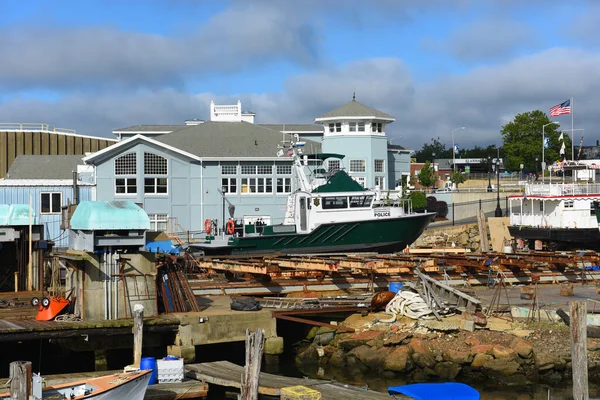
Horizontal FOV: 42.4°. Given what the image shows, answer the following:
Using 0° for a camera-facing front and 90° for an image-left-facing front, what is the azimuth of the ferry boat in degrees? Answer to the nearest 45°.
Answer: approximately 270°

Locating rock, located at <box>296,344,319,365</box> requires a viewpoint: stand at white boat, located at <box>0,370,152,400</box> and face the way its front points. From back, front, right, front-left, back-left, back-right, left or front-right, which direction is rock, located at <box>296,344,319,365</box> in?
front-left

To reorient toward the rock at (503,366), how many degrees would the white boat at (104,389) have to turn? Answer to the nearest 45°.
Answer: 0° — it already faces it

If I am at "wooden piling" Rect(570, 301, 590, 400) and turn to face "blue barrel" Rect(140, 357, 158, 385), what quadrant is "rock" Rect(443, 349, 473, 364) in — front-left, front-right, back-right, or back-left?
front-right

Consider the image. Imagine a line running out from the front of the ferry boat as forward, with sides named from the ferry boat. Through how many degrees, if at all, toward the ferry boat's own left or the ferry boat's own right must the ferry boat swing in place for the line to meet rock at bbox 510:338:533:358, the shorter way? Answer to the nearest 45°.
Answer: approximately 90° to the ferry boat's own right

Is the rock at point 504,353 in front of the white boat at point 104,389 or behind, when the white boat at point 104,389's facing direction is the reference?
in front

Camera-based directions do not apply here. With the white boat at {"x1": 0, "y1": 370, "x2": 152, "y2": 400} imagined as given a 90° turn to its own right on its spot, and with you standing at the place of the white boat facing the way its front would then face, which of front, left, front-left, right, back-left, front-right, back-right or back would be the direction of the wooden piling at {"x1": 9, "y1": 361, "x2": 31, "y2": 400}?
front-right

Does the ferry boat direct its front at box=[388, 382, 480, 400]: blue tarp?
no

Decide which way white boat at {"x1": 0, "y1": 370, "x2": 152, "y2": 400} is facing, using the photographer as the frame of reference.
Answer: facing to the right of the viewer

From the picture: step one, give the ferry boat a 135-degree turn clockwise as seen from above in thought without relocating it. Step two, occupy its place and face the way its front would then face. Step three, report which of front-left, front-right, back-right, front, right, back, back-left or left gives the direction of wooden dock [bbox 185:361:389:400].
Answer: front-left

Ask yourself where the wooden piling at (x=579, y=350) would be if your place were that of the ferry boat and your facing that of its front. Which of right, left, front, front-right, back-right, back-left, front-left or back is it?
right

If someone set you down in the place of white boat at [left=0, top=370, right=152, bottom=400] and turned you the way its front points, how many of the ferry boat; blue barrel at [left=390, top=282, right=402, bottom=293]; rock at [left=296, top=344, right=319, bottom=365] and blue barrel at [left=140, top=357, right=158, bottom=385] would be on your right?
0

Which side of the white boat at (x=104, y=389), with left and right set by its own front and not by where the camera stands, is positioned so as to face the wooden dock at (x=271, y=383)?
front

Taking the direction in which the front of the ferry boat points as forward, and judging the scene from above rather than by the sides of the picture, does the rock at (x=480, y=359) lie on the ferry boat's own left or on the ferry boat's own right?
on the ferry boat's own right

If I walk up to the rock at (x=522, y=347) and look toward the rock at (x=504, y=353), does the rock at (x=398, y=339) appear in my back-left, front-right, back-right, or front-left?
front-right

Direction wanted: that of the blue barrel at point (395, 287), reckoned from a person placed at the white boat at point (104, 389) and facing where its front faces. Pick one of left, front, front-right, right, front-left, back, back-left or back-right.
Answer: front-left
